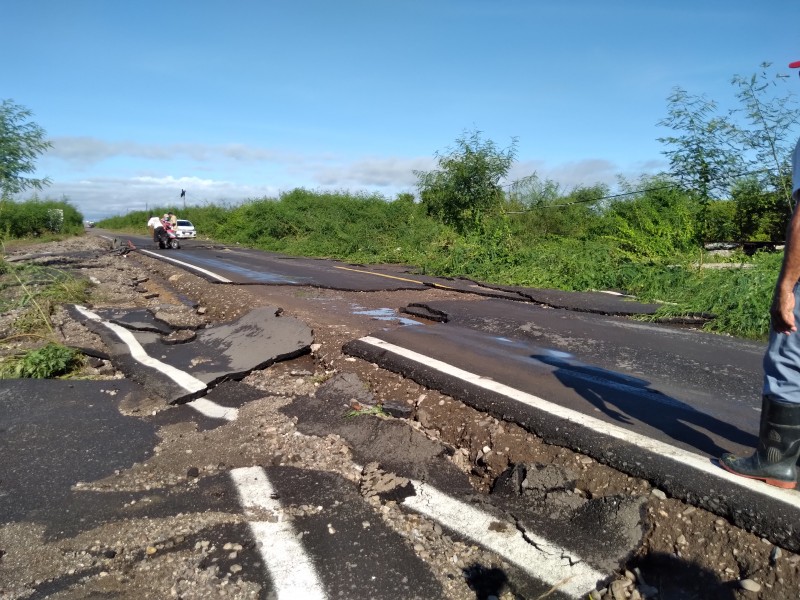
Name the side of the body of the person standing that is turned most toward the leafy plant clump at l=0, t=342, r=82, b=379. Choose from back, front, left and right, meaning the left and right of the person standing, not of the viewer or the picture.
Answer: front

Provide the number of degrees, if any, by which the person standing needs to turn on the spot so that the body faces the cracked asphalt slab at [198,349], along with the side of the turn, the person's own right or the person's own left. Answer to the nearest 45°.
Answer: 0° — they already face it

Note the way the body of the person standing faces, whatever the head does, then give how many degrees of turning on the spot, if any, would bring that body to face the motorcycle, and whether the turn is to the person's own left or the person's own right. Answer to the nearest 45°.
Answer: approximately 45° to the person's own right

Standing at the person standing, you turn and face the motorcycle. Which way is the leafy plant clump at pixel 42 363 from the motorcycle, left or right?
left

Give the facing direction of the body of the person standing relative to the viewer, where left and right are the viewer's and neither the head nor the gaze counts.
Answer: facing to the left of the viewer
